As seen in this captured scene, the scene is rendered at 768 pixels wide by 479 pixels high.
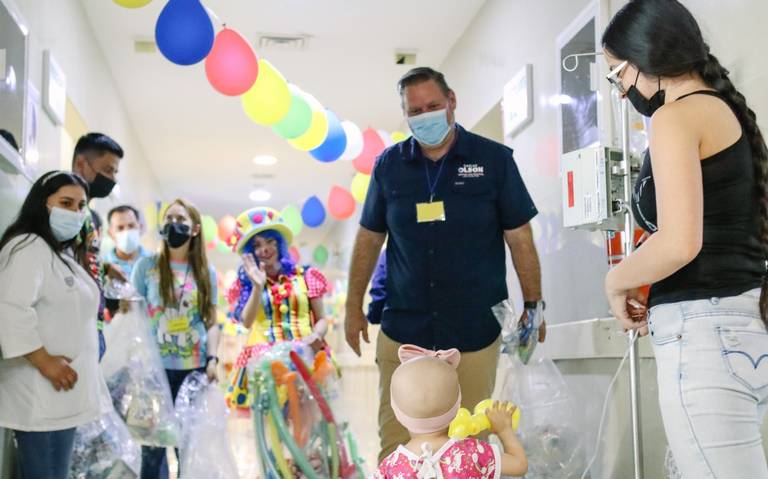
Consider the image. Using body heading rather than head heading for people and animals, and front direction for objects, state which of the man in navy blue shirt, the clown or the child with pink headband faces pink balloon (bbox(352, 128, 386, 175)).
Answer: the child with pink headband

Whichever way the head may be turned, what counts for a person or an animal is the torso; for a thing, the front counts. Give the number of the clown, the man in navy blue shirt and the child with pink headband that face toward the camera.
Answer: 2

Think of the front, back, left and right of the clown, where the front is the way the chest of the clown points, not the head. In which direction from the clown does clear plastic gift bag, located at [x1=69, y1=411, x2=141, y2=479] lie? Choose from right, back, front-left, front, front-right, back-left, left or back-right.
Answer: front-right

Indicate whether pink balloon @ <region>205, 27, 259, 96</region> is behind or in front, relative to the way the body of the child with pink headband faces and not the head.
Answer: in front

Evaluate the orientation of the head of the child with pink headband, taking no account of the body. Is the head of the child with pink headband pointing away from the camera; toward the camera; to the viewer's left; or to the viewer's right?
away from the camera

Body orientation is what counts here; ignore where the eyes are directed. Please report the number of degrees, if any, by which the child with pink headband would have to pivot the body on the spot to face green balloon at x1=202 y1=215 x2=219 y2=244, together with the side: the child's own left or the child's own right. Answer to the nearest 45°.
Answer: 0° — they already face it

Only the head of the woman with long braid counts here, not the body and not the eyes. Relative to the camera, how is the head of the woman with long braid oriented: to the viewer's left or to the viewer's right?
to the viewer's left

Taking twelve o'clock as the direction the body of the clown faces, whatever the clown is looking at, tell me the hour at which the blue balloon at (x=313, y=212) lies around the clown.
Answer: The blue balloon is roughly at 6 o'clock from the clown.

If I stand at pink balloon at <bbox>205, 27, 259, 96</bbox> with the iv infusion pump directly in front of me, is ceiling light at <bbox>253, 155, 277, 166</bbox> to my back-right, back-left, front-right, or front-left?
back-left

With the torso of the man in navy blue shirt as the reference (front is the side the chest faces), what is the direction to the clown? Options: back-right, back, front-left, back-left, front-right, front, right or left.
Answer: back-right

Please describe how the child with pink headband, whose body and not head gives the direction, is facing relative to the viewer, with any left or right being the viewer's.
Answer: facing away from the viewer

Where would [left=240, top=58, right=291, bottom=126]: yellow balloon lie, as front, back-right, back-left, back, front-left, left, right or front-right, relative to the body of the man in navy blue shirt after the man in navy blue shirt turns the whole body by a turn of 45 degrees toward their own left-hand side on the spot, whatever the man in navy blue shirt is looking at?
back

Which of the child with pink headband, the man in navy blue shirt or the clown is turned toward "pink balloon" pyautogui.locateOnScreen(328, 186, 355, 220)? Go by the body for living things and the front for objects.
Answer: the child with pink headband

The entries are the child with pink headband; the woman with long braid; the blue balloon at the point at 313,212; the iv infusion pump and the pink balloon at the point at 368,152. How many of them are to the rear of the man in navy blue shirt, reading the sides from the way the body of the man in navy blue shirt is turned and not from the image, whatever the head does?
2

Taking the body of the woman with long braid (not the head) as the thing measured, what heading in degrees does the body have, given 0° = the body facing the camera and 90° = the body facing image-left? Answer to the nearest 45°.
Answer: approximately 90°
